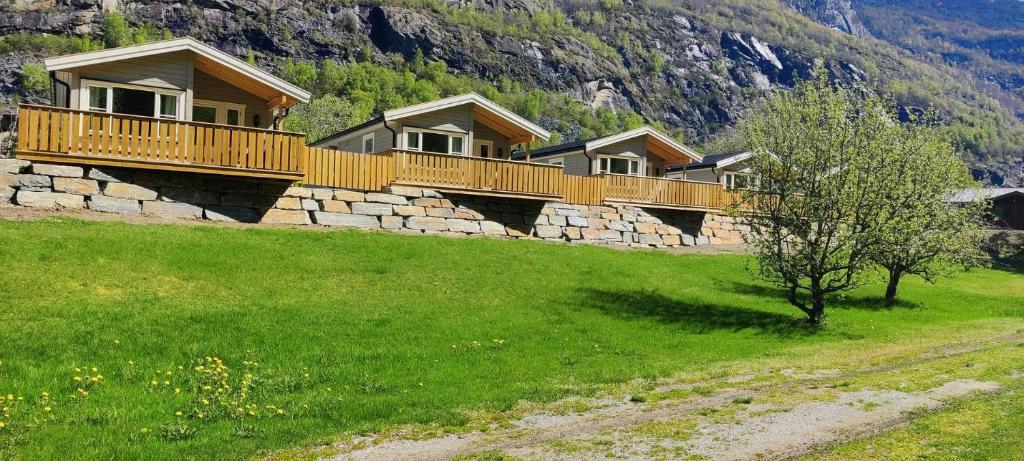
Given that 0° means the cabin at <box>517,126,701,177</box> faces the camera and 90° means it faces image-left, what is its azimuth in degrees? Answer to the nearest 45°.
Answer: approximately 315°

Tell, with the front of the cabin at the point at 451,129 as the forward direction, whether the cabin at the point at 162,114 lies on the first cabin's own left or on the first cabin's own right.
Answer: on the first cabin's own right

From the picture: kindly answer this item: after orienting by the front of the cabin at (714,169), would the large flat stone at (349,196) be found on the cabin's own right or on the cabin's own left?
on the cabin's own right

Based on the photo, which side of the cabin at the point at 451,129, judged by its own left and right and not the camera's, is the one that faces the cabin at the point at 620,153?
left

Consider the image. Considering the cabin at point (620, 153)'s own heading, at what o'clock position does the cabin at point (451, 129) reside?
the cabin at point (451, 129) is roughly at 3 o'clock from the cabin at point (620, 153).

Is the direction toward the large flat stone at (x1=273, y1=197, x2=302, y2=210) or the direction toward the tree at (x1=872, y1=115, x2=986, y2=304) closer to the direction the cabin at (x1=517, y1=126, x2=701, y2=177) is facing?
the tree

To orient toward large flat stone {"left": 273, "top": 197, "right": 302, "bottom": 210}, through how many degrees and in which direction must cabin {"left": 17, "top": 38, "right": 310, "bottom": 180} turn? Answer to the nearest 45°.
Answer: approximately 90° to its left

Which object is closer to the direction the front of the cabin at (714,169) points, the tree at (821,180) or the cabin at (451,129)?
the tree

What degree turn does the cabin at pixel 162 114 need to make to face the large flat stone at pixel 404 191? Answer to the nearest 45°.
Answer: approximately 90° to its left
